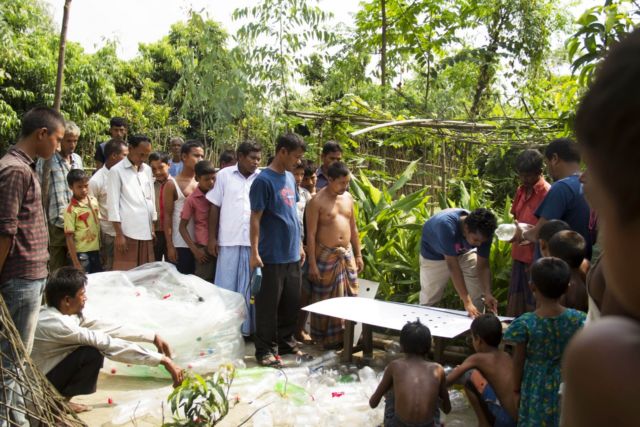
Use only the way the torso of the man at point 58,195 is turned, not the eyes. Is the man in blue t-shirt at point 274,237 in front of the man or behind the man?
in front

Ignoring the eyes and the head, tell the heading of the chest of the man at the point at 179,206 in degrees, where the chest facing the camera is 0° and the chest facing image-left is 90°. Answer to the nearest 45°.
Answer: approximately 315°

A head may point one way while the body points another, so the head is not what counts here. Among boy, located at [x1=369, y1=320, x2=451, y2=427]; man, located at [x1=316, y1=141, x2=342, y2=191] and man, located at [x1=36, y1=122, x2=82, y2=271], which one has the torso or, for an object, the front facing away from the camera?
the boy

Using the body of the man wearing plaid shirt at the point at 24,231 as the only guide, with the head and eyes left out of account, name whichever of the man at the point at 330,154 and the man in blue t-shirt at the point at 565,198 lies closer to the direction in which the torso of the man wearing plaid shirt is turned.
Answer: the man in blue t-shirt

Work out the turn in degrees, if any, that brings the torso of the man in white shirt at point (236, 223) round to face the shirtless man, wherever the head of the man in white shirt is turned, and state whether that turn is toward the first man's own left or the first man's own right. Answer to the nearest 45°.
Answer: approximately 45° to the first man's own left

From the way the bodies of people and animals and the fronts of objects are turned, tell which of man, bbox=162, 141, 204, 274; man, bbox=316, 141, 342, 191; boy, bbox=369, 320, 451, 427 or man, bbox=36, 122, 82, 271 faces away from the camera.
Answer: the boy

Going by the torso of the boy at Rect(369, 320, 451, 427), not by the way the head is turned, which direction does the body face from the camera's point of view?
away from the camera

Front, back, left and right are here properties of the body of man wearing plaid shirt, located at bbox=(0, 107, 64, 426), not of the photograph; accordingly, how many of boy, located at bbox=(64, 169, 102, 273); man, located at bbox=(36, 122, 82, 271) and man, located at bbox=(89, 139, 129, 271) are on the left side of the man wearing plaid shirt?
3

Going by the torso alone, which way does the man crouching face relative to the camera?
to the viewer's right

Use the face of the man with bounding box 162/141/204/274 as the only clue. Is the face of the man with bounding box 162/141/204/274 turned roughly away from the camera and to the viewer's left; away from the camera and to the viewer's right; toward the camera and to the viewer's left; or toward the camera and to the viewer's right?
toward the camera and to the viewer's right

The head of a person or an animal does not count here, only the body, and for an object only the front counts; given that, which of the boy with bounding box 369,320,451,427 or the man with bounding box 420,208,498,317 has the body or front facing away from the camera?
the boy

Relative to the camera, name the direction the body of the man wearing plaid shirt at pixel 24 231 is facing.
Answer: to the viewer's right

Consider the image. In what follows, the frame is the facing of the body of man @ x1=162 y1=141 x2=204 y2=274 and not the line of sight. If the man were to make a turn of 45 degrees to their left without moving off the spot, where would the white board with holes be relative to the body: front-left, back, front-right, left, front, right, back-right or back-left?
front-right

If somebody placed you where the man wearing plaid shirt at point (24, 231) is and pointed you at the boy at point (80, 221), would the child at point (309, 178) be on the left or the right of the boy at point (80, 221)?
right

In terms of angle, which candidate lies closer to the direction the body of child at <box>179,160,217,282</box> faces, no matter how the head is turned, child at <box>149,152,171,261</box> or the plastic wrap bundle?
the plastic wrap bundle
